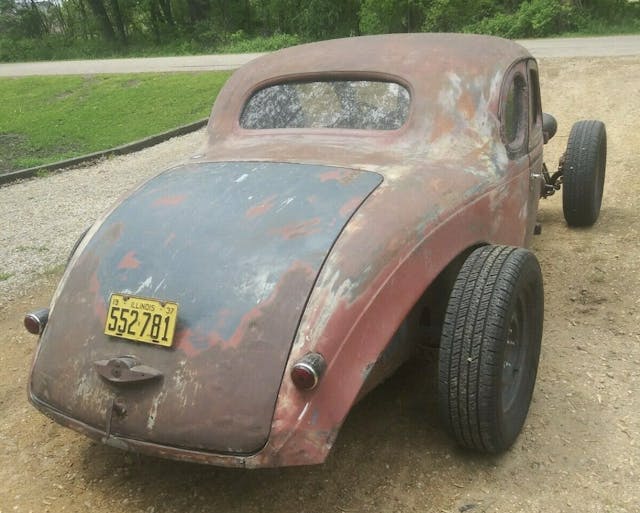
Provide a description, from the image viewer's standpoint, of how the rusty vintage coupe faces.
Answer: facing away from the viewer and to the right of the viewer
